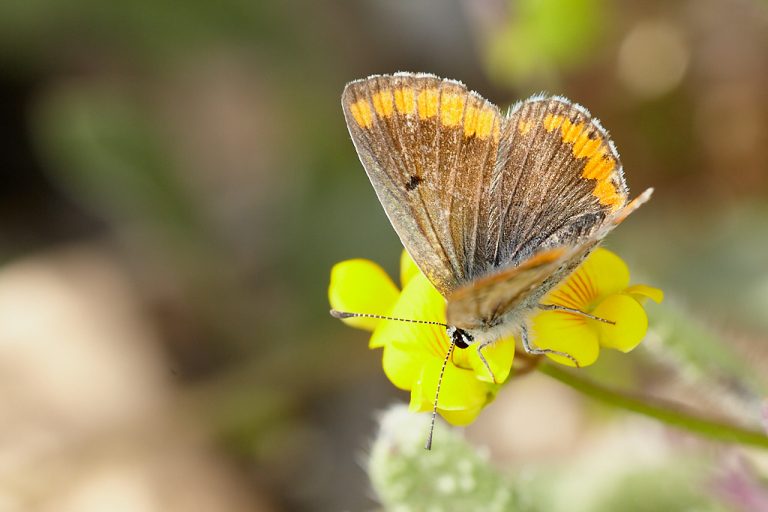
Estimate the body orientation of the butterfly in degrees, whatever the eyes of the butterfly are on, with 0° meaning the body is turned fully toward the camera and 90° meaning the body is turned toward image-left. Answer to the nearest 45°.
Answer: approximately 45°
